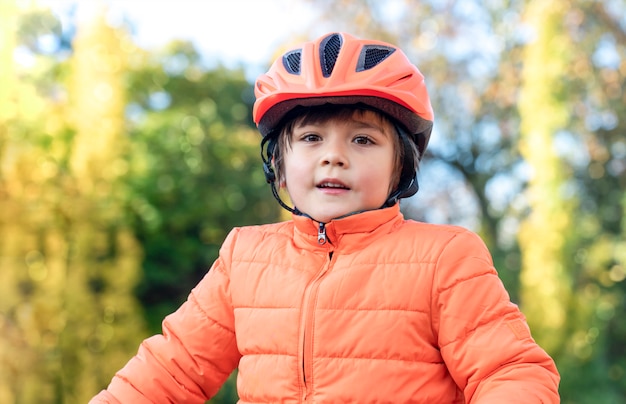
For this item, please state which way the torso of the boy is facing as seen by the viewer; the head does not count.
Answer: toward the camera
